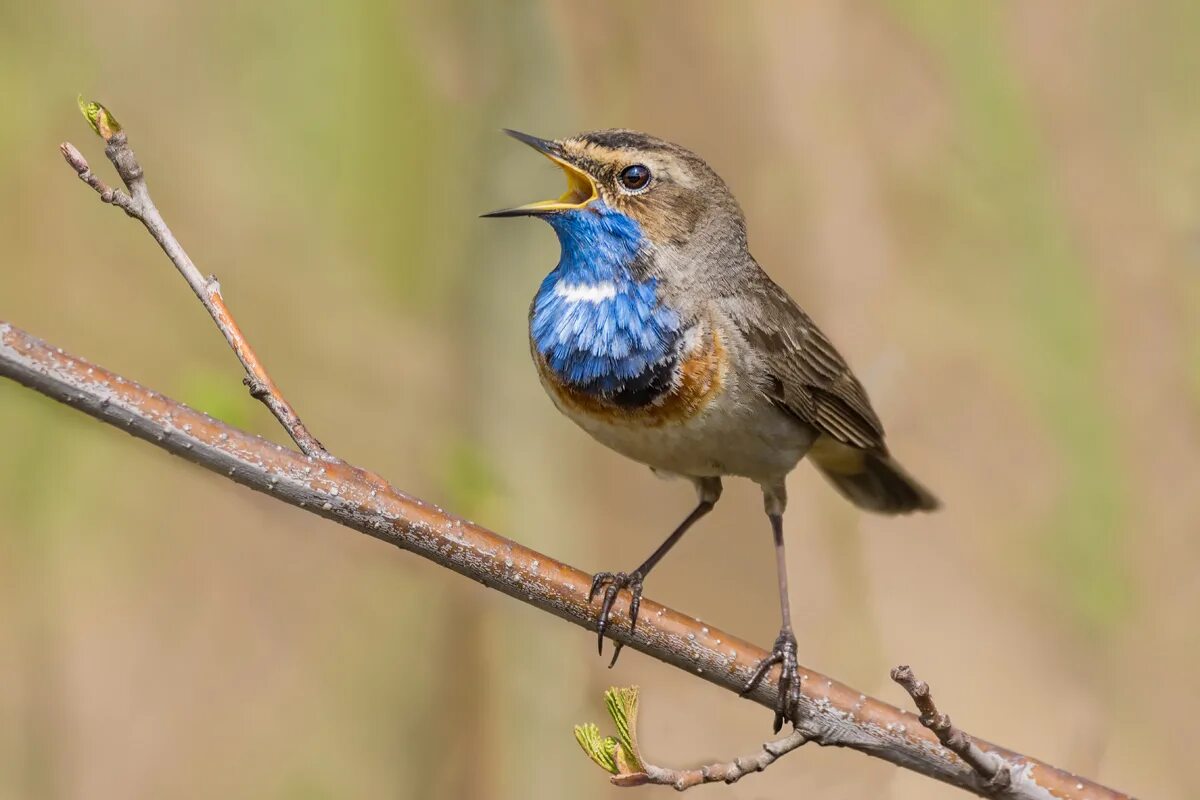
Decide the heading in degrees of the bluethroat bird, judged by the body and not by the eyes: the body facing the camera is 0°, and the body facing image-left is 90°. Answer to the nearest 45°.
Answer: approximately 45°
